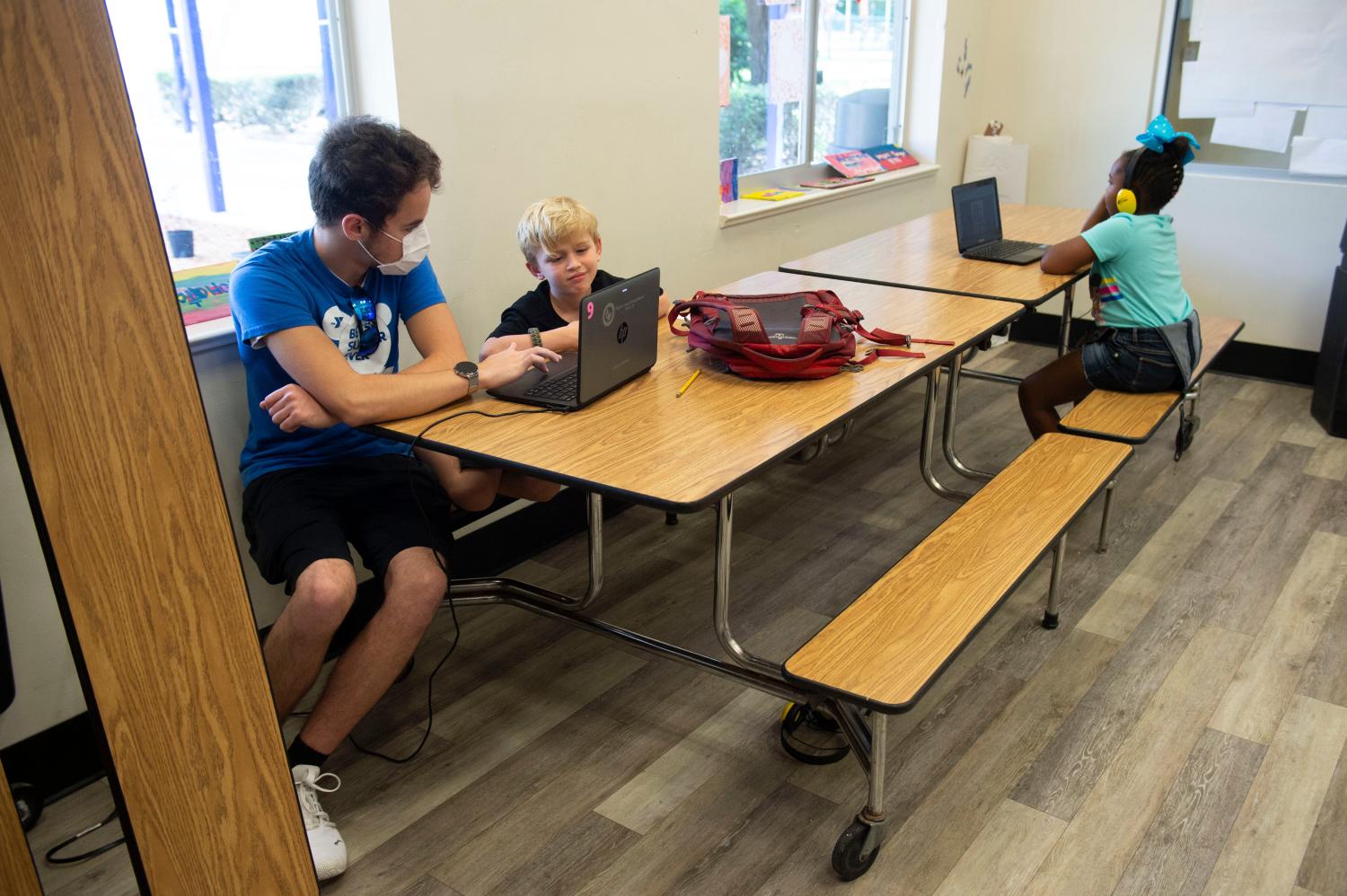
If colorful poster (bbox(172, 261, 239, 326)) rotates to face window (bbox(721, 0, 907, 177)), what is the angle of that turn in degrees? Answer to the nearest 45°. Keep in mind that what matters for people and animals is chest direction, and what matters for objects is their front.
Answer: approximately 90° to its left

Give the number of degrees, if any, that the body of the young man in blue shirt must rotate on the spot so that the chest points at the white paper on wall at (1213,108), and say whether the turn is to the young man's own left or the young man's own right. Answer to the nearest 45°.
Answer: approximately 90° to the young man's own left

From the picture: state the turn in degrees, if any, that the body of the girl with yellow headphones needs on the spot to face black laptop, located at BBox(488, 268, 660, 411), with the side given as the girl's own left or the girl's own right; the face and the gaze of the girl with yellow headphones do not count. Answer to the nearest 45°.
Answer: approximately 45° to the girl's own left

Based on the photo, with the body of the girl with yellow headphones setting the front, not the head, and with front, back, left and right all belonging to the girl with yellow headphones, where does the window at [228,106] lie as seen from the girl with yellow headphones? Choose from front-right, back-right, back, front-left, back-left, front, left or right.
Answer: front-left

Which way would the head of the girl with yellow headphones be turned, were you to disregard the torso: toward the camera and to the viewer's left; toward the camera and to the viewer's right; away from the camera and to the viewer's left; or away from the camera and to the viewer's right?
away from the camera and to the viewer's left

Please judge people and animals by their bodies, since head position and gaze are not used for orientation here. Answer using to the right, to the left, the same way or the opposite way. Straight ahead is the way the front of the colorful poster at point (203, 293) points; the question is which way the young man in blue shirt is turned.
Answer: the same way

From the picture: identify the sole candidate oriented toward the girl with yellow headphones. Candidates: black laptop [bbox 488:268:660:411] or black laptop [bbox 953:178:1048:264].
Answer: black laptop [bbox 953:178:1048:264]

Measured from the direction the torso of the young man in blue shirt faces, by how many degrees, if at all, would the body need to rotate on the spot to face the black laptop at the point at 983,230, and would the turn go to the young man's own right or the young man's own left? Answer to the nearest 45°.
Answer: approximately 90° to the young man's own left

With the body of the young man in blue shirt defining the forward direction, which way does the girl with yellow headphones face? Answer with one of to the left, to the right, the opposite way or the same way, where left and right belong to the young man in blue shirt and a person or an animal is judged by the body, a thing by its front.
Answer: the opposite way

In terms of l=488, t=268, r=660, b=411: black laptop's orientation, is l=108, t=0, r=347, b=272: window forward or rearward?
forward

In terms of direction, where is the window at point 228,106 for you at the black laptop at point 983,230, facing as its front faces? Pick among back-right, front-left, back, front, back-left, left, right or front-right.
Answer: right

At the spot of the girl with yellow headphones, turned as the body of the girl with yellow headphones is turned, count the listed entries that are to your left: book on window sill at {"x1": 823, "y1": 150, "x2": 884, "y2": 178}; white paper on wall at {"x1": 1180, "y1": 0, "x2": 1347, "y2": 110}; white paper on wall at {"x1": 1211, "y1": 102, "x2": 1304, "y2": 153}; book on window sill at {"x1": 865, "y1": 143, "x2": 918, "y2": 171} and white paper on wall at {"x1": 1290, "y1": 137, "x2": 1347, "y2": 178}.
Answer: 0

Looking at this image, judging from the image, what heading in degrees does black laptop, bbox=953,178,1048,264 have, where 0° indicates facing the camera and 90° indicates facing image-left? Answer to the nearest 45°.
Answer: approximately 315°

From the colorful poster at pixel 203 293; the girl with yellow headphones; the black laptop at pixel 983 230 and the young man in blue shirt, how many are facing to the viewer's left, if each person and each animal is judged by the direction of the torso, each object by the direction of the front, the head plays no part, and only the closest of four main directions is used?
1

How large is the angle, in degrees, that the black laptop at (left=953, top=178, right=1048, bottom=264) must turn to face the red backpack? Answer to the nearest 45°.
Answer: approximately 45° to its right

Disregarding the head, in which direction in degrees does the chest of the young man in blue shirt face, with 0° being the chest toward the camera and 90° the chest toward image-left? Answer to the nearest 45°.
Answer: approximately 315°

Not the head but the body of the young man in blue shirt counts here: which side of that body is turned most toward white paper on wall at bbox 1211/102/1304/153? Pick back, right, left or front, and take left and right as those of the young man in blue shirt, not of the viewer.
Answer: left

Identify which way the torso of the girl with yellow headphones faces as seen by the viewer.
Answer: to the viewer's left

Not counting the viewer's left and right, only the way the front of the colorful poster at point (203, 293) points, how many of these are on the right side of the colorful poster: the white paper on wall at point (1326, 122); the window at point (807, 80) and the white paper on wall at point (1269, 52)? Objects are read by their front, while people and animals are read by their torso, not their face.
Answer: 0

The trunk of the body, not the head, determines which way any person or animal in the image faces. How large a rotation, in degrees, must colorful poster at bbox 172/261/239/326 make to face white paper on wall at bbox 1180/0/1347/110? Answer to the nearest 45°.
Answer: approximately 45° to its left

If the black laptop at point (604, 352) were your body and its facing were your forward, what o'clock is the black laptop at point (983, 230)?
the black laptop at point (983, 230) is roughly at 3 o'clock from the black laptop at point (604, 352).
